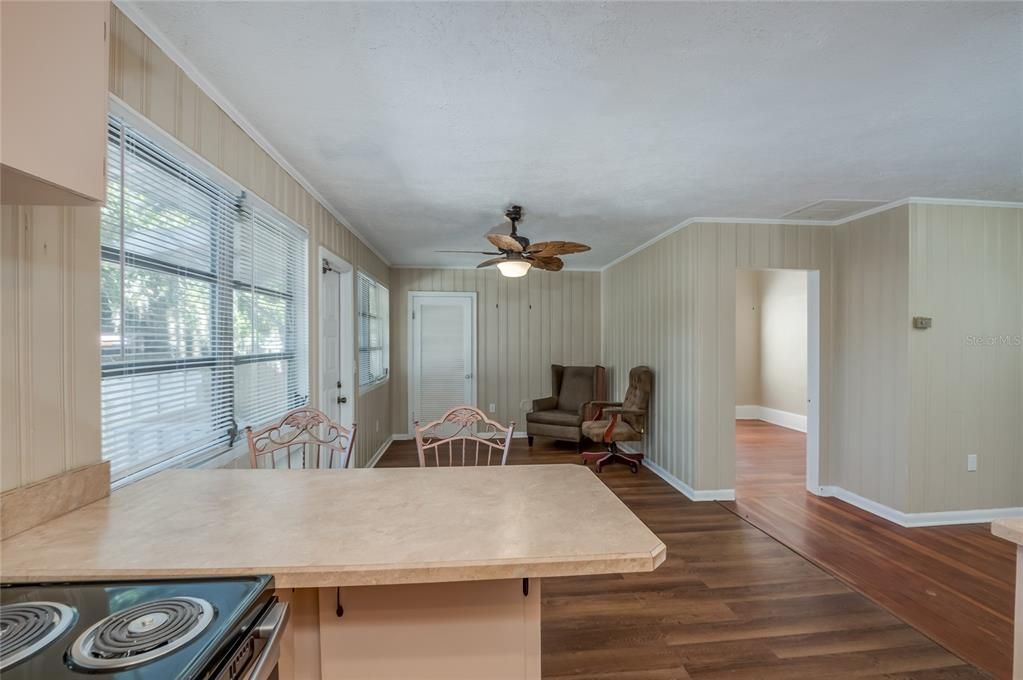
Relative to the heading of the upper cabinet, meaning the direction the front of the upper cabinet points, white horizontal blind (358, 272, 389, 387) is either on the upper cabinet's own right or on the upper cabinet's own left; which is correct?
on the upper cabinet's own left

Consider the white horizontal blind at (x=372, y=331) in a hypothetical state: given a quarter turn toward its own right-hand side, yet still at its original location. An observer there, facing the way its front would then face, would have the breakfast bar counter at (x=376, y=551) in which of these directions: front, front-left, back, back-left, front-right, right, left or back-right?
front

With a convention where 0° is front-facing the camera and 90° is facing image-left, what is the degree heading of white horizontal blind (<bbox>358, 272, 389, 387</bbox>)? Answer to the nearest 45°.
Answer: approximately 270°

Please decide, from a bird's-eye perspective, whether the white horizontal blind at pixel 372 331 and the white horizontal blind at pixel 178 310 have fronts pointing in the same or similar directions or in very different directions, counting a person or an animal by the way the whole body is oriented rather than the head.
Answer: same or similar directions

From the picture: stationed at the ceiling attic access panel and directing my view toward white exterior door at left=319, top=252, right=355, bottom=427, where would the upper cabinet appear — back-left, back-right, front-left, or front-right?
front-left

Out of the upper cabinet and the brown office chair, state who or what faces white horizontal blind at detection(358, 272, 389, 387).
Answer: the brown office chair

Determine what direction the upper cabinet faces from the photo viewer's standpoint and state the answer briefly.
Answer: facing the viewer and to the right of the viewer

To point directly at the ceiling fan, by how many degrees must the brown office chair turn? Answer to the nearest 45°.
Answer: approximately 45° to its left

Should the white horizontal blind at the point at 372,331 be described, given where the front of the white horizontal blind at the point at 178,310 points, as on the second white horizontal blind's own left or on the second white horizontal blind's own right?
on the second white horizontal blind's own left

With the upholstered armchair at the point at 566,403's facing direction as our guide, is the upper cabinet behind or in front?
in front

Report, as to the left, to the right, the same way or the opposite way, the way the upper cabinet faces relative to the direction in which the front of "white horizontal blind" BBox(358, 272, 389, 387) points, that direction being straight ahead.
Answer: the same way

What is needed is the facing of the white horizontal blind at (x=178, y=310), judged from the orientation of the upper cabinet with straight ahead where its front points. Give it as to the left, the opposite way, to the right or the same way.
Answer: the same way

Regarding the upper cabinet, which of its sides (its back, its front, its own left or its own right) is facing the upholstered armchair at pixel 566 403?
left
